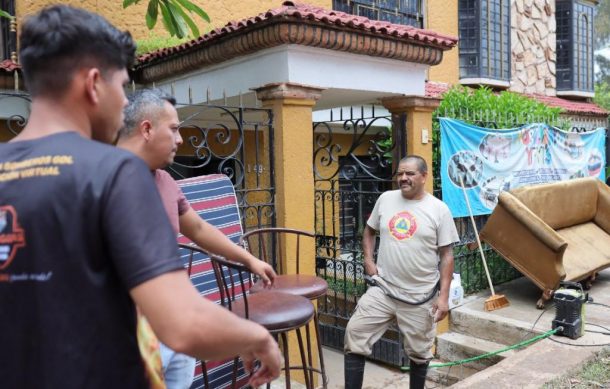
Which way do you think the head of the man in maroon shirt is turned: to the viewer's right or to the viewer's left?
to the viewer's right

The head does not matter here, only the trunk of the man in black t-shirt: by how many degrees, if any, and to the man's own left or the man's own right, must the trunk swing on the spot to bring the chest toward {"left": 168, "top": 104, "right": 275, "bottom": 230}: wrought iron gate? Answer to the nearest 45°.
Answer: approximately 45° to the man's own left

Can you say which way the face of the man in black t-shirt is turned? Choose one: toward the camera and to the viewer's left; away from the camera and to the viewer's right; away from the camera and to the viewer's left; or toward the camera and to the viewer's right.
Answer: away from the camera and to the viewer's right

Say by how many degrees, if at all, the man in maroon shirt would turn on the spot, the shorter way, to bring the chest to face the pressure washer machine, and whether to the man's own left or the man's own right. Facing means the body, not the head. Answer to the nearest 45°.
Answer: approximately 45° to the man's own left

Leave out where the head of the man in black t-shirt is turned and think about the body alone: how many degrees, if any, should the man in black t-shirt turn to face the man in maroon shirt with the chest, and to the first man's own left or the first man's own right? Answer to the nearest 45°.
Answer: approximately 45° to the first man's own left

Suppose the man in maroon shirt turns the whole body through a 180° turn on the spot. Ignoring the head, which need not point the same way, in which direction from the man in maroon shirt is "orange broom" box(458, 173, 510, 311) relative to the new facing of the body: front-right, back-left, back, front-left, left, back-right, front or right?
back-right

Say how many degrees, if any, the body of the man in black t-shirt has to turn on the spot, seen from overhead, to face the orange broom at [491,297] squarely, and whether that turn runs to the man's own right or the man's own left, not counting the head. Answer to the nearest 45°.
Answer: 0° — they already face it

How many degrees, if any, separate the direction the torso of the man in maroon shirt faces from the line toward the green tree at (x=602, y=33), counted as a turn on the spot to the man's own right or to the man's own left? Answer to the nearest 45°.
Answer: approximately 45° to the man's own left

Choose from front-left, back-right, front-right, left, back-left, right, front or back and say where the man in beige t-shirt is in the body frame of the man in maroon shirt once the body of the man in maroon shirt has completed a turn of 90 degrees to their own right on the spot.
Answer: back-left

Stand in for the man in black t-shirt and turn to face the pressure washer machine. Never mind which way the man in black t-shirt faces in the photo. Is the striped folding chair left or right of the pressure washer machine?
left

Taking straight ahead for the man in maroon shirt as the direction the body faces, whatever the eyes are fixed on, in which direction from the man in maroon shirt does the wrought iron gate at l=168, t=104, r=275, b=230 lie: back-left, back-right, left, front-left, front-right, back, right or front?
left

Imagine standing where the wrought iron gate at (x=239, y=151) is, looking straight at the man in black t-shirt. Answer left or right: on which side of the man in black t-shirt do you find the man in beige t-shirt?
left

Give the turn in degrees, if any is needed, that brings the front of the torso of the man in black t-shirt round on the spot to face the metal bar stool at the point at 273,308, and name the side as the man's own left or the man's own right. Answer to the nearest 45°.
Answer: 0° — they already face it

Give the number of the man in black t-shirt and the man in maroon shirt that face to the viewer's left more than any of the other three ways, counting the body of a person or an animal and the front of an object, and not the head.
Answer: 0

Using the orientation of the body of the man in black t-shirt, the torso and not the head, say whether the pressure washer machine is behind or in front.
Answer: in front

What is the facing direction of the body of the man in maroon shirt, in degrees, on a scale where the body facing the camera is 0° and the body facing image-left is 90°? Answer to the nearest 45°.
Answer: approximately 270°

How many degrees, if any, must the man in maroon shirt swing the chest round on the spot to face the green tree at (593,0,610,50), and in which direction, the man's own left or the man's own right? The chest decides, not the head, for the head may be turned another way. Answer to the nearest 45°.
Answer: approximately 45° to the man's own left

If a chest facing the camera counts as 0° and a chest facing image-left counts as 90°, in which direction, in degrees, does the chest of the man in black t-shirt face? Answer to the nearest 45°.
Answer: approximately 225°
